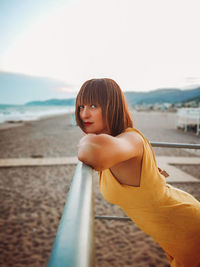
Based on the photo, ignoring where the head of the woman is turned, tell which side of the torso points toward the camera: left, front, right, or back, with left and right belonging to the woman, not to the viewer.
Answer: left

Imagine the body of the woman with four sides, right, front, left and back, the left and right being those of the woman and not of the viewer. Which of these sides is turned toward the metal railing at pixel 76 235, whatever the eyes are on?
left
